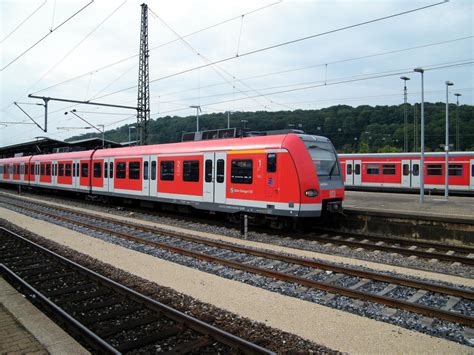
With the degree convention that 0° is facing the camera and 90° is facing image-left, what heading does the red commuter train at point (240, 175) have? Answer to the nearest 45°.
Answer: approximately 315°

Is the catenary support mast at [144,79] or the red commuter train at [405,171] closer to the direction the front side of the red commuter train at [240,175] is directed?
the red commuter train

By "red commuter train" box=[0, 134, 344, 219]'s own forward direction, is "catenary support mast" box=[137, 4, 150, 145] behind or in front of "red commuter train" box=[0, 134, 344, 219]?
behind

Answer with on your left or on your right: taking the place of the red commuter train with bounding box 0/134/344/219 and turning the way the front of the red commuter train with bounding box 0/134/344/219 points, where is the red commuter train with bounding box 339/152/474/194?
on your left
